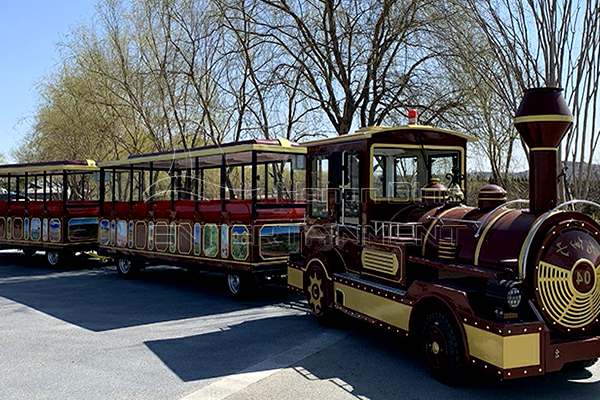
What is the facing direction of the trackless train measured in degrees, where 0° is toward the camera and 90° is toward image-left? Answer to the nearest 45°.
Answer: approximately 315°
